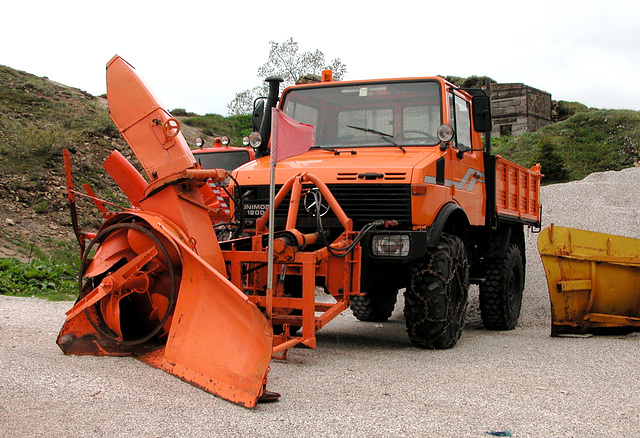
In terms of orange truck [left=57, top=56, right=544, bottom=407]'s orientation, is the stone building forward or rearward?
rearward

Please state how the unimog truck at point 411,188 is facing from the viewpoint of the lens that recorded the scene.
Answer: facing the viewer and to the left of the viewer

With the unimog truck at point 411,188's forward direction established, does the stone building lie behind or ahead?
behind
